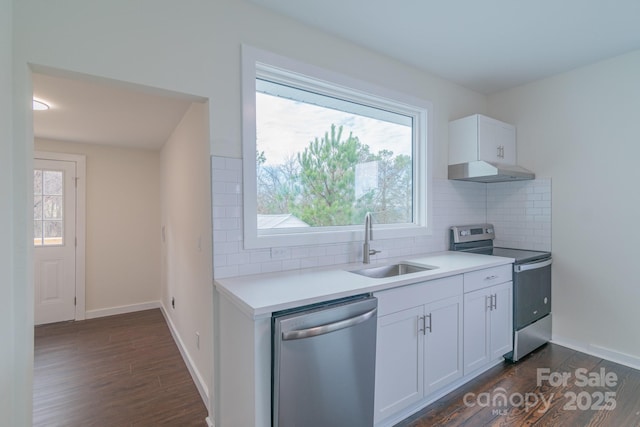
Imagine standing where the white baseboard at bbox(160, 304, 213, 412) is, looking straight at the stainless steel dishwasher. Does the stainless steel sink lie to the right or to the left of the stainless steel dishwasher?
left

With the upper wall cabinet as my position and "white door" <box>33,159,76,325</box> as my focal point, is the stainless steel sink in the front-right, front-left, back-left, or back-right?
front-left

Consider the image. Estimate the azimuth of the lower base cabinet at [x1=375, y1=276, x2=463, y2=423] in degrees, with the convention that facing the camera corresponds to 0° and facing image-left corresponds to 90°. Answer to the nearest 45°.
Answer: approximately 315°

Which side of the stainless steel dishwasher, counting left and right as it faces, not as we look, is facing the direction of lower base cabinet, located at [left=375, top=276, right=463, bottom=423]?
left

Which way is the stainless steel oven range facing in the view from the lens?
facing the viewer and to the right of the viewer

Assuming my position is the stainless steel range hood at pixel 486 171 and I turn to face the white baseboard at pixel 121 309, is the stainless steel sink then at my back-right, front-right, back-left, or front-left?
front-left

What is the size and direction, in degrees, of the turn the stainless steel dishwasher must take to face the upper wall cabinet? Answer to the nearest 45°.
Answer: approximately 90° to its left

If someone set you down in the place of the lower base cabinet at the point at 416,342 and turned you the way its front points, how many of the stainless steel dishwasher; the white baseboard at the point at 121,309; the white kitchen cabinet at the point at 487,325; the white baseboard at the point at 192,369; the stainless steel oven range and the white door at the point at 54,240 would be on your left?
2

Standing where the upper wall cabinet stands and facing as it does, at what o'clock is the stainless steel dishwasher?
The stainless steel dishwasher is roughly at 2 o'clock from the upper wall cabinet.

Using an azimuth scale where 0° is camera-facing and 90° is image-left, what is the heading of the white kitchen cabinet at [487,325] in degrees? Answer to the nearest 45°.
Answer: approximately 315°

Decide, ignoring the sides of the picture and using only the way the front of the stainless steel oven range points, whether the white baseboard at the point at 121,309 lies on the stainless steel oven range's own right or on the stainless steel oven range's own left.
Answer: on the stainless steel oven range's own right

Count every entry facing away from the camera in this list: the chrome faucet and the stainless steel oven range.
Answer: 0

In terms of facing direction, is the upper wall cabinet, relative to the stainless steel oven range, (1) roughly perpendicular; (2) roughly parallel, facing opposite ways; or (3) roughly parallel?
roughly parallel
